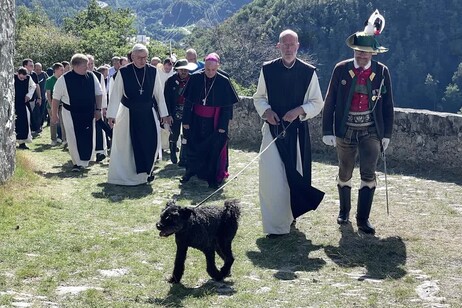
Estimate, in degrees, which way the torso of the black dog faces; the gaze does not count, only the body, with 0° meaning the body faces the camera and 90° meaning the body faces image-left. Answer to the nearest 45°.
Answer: approximately 45°

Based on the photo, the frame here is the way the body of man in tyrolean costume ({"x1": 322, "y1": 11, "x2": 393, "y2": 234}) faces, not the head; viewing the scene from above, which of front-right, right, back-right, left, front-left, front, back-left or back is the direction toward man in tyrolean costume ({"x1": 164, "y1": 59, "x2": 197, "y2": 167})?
back-right

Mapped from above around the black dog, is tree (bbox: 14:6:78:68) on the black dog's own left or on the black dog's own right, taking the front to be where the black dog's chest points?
on the black dog's own right

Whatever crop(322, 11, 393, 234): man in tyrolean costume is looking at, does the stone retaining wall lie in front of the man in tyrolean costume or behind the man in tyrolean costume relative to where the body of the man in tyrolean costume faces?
behind

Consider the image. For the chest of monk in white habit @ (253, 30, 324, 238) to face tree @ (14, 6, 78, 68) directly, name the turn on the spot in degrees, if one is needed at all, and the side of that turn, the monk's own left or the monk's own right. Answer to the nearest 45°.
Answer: approximately 135° to the monk's own right

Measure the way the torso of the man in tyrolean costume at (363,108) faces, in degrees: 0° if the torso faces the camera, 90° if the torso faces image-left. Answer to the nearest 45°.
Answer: approximately 0°

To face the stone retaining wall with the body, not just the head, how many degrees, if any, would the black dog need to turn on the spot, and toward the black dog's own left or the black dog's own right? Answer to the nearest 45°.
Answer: approximately 180°

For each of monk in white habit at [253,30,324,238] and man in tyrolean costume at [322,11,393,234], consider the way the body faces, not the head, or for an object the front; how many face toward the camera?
2

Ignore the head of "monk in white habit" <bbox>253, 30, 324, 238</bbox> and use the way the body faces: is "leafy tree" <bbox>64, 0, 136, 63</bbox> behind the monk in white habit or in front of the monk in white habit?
behind
